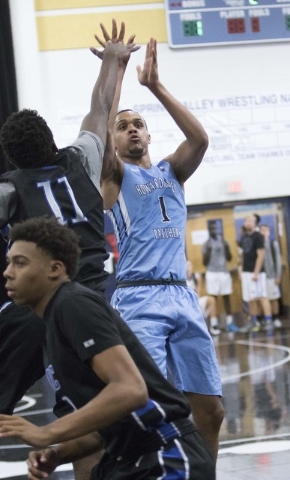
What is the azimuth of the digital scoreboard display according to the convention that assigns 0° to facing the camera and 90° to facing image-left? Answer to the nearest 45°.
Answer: approximately 0°

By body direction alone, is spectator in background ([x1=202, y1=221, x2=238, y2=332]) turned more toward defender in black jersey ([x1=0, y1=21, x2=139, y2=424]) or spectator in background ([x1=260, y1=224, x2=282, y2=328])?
the defender in black jersey

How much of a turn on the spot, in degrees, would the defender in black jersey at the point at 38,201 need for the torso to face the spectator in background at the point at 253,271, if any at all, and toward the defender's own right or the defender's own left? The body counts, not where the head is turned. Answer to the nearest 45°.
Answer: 0° — they already face them

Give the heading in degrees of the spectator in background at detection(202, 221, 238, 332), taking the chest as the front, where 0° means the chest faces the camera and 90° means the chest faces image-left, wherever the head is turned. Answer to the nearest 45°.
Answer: approximately 0°

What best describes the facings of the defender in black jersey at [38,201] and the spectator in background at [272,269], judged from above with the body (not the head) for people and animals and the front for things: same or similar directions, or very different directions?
very different directions

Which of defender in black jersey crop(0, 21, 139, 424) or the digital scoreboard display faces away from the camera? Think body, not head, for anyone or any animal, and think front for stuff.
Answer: the defender in black jersey

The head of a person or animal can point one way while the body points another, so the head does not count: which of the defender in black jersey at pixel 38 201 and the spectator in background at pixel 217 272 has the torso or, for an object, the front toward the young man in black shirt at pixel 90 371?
the spectator in background

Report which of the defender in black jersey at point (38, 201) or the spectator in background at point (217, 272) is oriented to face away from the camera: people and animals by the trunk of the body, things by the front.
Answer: the defender in black jersey

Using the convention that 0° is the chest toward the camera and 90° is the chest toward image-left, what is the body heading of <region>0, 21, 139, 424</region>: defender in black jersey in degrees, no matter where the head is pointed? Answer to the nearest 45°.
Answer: approximately 180°

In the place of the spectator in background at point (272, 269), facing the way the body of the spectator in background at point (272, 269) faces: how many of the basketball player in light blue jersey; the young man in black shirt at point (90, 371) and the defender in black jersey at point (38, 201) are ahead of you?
3
